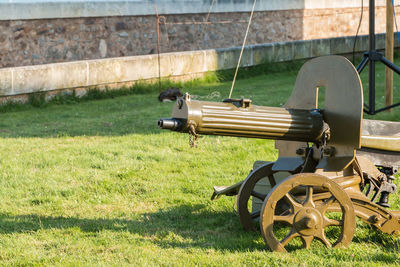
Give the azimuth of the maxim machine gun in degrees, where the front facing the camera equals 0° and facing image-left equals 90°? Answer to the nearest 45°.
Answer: approximately 45°

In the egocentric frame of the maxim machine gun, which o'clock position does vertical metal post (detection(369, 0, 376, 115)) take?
The vertical metal post is roughly at 5 o'clock from the maxim machine gun.
